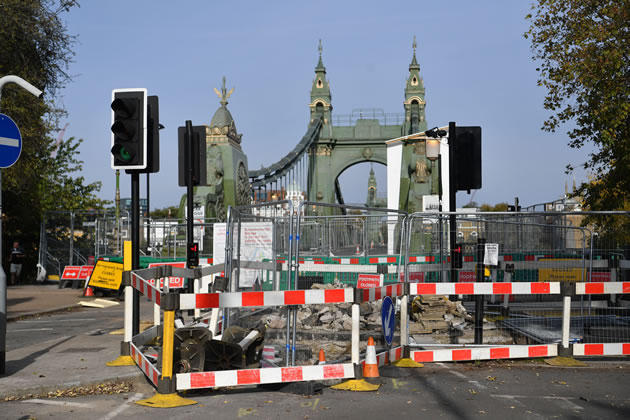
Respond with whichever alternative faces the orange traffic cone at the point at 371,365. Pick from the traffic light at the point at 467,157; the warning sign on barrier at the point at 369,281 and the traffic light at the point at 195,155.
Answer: the warning sign on barrier

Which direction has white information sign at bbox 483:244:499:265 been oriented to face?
toward the camera

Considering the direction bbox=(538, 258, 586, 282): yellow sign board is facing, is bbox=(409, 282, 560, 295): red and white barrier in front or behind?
in front

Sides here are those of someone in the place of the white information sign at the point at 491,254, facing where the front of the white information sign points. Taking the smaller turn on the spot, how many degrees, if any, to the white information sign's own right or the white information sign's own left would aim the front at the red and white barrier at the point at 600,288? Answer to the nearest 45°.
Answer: approximately 45° to the white information sign's own left

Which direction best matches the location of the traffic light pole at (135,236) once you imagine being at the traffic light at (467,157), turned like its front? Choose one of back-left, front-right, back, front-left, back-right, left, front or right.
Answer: back-left

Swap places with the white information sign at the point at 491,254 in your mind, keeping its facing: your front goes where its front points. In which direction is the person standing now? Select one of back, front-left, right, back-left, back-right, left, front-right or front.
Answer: back-right

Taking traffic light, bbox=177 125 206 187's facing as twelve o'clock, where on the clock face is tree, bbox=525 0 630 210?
The tree is roughly at 2 o'clock from the traffic light.

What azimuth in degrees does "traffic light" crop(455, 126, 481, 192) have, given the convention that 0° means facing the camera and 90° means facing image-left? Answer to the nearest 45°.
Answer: approximately 180°

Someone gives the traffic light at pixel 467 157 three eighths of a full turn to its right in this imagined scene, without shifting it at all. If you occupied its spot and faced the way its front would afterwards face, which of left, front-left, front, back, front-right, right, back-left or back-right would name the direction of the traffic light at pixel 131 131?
right

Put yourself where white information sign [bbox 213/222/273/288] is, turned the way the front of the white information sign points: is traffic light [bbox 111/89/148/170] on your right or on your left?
on your right

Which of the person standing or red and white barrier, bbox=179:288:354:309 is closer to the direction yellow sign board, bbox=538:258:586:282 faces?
the red and white barrier

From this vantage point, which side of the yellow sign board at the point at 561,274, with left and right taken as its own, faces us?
front

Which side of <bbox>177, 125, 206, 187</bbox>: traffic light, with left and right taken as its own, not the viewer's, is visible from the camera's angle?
back

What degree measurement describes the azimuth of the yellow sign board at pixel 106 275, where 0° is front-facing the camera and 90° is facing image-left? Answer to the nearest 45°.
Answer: approximately 0°

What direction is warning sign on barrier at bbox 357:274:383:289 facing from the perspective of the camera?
toward the camera

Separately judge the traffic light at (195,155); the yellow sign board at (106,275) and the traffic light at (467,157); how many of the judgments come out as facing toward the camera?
1

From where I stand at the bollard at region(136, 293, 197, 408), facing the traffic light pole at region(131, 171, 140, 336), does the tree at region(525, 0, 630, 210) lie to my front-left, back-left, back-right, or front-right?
front-right
